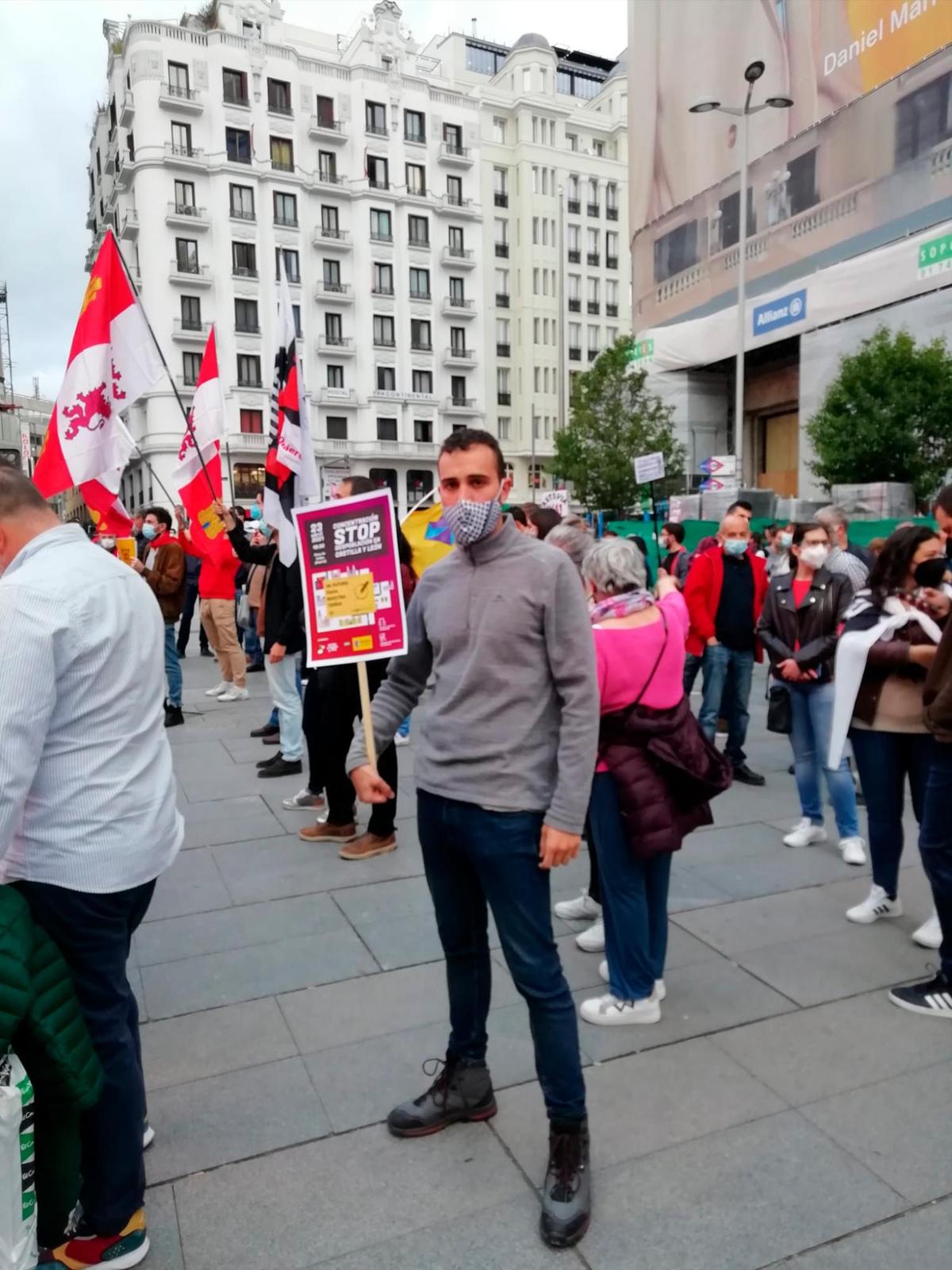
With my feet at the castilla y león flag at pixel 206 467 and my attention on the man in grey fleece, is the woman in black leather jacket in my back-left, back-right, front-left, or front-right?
front-left

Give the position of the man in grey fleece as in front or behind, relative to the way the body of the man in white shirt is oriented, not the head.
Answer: behind

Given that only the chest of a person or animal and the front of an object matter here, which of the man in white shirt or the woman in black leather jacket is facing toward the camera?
the woman in black leather jacket

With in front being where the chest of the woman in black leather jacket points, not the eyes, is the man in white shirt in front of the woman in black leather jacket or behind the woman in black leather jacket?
in front

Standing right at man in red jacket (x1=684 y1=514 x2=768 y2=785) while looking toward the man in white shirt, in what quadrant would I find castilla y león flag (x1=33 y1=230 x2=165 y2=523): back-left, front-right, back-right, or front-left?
front-right

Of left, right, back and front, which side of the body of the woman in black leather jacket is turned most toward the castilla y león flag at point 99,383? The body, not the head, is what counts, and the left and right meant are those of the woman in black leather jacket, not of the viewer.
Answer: right

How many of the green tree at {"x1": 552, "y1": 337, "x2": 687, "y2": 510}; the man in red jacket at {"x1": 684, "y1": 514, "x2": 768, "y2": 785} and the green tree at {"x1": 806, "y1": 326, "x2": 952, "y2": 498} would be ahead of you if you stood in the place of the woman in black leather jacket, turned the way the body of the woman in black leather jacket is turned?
0

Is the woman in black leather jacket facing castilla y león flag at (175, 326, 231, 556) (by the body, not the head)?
no

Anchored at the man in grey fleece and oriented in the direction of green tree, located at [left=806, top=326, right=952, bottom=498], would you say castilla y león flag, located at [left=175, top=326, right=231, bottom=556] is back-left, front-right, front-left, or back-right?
front-left

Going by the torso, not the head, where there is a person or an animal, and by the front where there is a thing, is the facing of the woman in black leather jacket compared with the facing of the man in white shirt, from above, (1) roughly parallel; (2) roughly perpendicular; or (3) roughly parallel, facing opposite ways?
roughly perpendicular

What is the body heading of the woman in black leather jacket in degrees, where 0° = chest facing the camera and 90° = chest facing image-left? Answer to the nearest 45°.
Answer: approximately 0°

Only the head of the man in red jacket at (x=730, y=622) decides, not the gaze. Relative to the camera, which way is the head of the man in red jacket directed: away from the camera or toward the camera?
toward the camera

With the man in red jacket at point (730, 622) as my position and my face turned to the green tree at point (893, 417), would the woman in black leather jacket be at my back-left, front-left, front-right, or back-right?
back-right

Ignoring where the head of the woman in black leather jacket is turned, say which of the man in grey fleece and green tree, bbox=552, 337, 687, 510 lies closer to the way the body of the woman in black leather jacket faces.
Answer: the man in grey fleece

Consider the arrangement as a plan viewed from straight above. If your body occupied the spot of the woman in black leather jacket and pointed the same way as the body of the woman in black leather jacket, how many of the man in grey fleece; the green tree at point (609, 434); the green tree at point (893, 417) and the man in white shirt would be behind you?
2

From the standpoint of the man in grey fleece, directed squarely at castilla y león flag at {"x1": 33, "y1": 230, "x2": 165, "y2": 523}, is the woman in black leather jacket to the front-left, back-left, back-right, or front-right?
front-right

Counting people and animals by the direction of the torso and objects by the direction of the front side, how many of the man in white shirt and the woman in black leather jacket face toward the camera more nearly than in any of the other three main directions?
1
